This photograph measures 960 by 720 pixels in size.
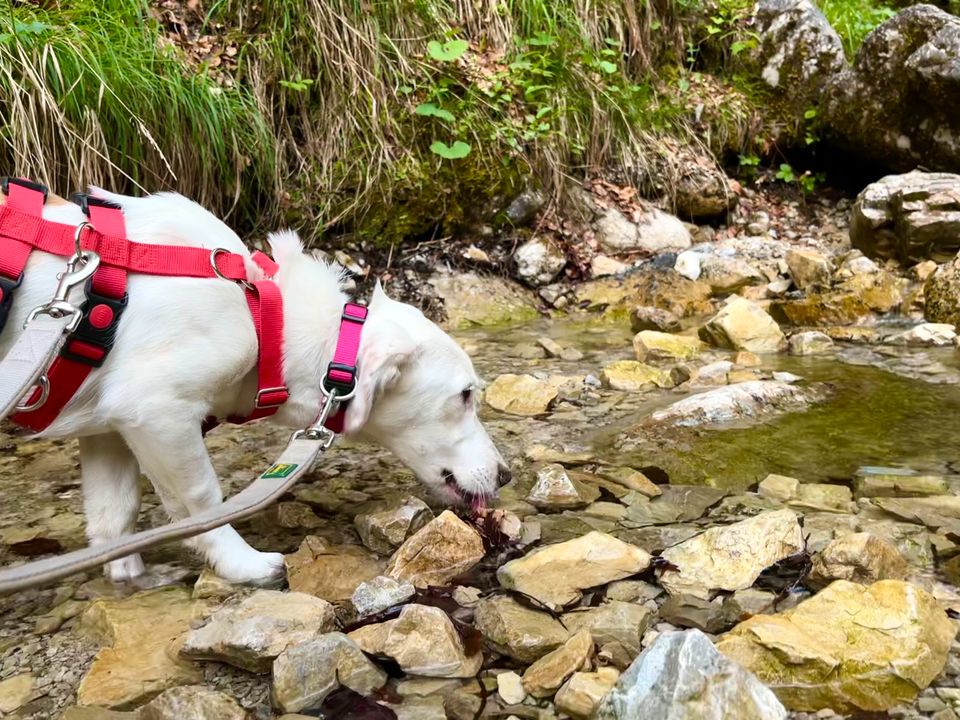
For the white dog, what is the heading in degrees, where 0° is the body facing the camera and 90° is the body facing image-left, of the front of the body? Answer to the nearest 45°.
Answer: approximately 270°

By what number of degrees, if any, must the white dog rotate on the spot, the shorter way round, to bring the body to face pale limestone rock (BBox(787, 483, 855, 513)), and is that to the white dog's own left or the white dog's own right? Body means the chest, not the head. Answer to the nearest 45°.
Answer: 0° — it already faces it

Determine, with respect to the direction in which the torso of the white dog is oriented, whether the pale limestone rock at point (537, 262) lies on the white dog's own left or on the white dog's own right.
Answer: on the white dog's own left

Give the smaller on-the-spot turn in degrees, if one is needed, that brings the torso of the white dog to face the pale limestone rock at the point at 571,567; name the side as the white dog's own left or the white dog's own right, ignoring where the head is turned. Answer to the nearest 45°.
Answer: approximately 45° to the white dog's own right

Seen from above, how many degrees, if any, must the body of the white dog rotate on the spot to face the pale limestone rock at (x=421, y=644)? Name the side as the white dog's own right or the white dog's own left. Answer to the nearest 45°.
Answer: approximately 90° to the white dog's own right

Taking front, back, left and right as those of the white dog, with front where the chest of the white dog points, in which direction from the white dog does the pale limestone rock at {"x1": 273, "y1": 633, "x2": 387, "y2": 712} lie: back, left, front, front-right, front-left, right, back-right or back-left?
right

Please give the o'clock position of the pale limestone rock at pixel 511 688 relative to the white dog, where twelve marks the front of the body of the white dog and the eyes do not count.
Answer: The pale limestone rock is roughly at 2 o'clock from the white dog.

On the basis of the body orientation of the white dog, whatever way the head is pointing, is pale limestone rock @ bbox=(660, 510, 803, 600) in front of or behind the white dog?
in front

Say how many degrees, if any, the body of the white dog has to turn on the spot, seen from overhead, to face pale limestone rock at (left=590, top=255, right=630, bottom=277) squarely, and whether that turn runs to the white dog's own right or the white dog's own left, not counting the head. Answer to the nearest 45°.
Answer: approximately 45° to the white dog's own left

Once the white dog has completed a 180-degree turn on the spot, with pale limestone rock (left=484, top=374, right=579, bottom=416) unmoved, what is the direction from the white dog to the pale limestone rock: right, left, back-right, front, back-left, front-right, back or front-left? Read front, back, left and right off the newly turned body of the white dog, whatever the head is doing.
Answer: back-right

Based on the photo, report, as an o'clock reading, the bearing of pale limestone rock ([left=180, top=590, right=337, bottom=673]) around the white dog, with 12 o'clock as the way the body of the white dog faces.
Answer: The pale limestone rock is roughly at 3 o'clock from the white dog.

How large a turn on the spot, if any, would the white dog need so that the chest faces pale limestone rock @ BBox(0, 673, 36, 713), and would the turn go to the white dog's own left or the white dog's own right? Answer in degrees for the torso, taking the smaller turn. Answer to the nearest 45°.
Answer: approximately 135° to the white dog's own right

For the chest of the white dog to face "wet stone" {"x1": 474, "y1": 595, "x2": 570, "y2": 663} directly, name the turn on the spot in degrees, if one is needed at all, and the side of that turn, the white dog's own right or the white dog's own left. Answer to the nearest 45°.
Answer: approximately 45° to the white dog's own right
